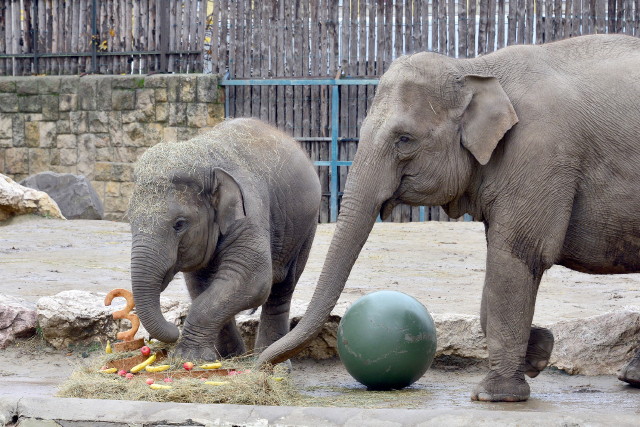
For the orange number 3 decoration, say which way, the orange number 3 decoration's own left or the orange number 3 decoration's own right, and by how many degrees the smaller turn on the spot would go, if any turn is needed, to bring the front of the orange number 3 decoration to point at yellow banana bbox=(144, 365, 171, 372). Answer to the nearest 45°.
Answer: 0° — it already faces it

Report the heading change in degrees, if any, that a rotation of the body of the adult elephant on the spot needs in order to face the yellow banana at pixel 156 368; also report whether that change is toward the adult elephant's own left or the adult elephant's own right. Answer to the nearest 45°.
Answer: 0° — it already faces it

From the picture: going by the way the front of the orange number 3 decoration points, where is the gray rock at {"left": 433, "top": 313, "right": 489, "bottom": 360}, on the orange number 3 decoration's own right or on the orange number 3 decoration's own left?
on the orange number 3 decoration's own left

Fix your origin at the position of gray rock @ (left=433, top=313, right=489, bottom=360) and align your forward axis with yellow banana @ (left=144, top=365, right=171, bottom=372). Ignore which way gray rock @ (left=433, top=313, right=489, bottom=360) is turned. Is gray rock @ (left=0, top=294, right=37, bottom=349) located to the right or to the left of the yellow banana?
right

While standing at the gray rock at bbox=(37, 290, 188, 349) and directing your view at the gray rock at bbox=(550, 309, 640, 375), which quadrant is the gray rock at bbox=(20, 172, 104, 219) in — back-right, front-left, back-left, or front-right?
back-left

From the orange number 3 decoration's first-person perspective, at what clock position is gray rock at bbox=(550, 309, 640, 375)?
The gray rock is roughly at 9 o'clock from the orange number 3 decoration.

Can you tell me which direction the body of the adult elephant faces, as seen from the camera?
to the viewer's left

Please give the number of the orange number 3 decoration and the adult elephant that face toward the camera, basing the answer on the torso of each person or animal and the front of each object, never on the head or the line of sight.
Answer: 1

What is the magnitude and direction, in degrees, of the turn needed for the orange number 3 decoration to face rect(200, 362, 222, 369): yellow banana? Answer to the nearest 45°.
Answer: approximately 45° to its left

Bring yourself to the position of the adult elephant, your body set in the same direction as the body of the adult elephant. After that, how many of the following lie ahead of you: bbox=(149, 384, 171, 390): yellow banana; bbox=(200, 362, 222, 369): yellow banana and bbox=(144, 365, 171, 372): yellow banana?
3

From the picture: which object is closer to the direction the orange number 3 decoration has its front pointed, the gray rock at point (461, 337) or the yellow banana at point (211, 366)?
the yellow banana

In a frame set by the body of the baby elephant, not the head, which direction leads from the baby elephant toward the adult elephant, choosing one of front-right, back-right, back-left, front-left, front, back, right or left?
left

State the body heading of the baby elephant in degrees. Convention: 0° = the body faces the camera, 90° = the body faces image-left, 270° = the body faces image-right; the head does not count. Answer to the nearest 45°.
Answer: approximately 45°

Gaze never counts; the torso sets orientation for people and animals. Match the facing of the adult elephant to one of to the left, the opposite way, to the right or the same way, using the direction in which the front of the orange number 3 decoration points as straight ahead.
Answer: to the right
